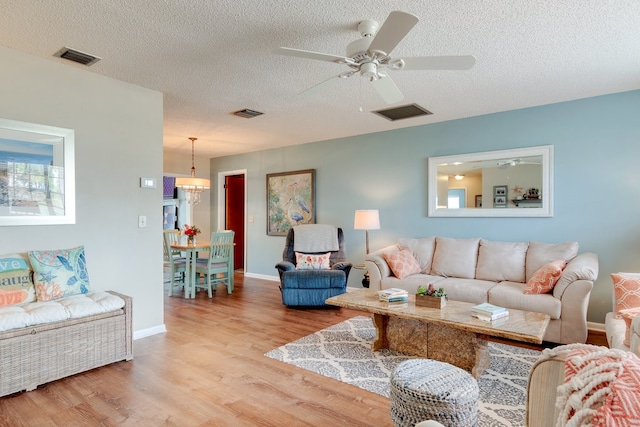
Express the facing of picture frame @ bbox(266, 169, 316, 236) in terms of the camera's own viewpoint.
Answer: facing the viewer and to the left of the viewer

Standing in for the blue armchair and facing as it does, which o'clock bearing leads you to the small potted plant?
The small potted plant is roughly at 11 o'clock from the blue armchair.

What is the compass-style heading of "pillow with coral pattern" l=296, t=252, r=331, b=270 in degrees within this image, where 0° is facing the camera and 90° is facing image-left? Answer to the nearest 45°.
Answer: approximately 0°

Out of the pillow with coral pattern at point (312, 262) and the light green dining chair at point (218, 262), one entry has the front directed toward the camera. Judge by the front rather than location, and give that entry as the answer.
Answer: the pillow with coral pattern

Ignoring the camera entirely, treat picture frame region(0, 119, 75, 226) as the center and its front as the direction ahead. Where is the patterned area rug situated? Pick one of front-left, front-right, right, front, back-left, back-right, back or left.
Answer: front

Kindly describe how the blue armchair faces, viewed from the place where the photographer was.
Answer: facing the viewer

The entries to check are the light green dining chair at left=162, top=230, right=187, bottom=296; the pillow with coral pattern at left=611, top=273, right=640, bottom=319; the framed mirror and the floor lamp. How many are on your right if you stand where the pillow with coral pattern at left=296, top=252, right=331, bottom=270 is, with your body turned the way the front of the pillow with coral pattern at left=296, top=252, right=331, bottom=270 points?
1

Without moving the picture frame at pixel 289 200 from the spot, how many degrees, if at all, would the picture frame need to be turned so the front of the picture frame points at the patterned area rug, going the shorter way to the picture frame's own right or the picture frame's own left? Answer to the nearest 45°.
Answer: approximately 45° to the picture frame's own left

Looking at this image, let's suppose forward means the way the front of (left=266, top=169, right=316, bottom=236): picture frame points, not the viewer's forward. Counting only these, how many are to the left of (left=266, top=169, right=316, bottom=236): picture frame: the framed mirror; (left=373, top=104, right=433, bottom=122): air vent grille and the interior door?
2

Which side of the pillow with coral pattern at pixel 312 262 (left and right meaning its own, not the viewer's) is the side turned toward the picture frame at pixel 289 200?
back

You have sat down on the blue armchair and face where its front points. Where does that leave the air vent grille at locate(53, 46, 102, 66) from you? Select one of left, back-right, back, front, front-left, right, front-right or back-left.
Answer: front-right

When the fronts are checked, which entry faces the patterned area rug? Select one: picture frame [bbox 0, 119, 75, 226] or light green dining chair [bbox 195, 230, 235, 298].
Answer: the picture frame

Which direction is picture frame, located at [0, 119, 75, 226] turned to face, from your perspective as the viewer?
facing the viewer and to the right of the viewer

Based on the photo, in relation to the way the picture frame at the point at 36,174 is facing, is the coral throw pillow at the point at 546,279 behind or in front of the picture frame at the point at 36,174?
in front

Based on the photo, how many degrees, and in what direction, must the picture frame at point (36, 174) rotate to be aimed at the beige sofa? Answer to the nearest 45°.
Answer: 0° — it already faces it

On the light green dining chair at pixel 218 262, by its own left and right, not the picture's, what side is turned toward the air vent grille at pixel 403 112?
back

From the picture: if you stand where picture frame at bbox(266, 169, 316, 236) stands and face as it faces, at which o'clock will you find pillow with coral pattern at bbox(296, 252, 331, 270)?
The pillow with coral pattern is roughly at 10 o'clock from the picture frame.

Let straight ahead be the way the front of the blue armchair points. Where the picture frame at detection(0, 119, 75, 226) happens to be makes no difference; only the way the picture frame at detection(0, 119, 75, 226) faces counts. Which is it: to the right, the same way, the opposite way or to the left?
to the left

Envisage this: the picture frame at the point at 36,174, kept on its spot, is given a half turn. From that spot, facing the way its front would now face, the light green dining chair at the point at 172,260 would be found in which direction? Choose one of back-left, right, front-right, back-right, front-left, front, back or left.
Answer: right

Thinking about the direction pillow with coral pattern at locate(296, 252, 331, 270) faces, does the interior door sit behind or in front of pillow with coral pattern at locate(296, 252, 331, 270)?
behind
